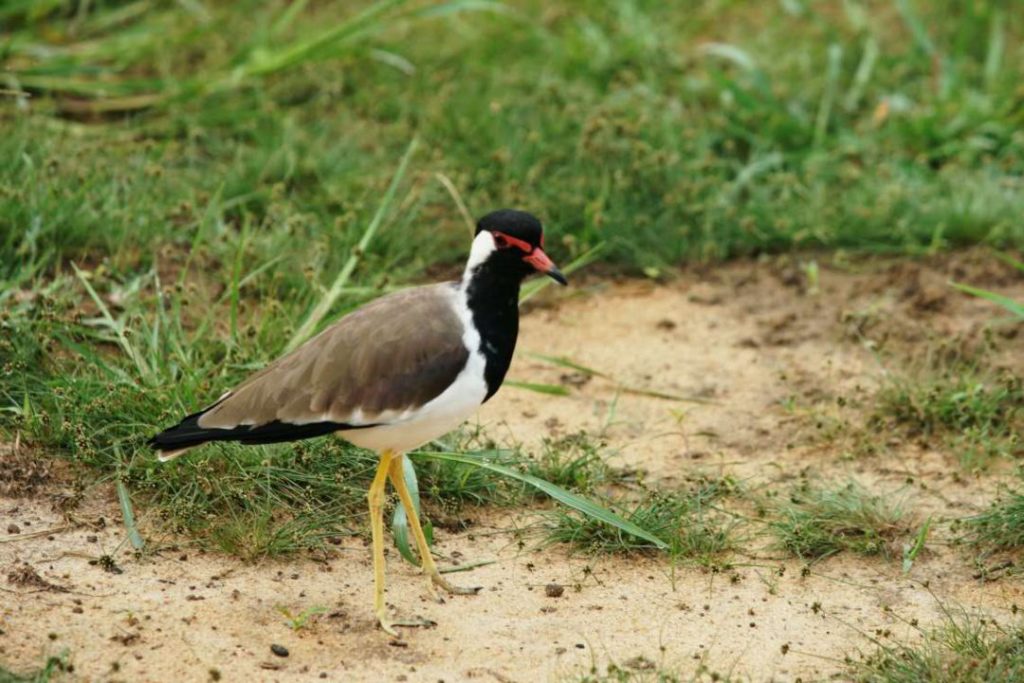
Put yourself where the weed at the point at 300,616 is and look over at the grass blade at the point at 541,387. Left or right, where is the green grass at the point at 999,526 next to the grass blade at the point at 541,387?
right

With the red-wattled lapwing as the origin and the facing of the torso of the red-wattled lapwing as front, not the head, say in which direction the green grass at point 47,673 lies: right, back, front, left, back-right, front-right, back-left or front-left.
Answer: back-right

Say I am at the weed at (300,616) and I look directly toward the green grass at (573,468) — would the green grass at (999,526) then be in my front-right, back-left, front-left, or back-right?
front-right

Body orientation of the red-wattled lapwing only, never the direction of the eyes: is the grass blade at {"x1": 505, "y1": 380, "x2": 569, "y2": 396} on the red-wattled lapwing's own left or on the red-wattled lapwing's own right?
on the red-wattled lapwing's own left

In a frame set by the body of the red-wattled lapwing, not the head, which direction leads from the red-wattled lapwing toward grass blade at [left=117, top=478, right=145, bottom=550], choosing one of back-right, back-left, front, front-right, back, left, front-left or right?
back

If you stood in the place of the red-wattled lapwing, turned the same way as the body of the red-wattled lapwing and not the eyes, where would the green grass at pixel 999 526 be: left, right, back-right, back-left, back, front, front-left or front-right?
front

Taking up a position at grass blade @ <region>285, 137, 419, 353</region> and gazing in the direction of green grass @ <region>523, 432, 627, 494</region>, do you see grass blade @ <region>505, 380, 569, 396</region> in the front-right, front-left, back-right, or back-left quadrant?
front-left

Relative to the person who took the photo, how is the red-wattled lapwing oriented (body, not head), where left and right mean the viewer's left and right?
facing to the right of the viewer

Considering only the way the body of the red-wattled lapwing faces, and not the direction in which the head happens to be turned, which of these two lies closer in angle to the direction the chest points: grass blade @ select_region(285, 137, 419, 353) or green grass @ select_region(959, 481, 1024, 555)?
the green grass

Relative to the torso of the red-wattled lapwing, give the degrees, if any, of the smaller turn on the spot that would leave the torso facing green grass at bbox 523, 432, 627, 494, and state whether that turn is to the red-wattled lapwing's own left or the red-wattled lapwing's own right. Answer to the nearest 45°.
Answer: approximately 45° to the red-wattled lapwing's own left

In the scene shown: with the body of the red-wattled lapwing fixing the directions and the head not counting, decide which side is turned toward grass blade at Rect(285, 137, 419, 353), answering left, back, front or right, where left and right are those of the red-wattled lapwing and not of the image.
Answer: left
